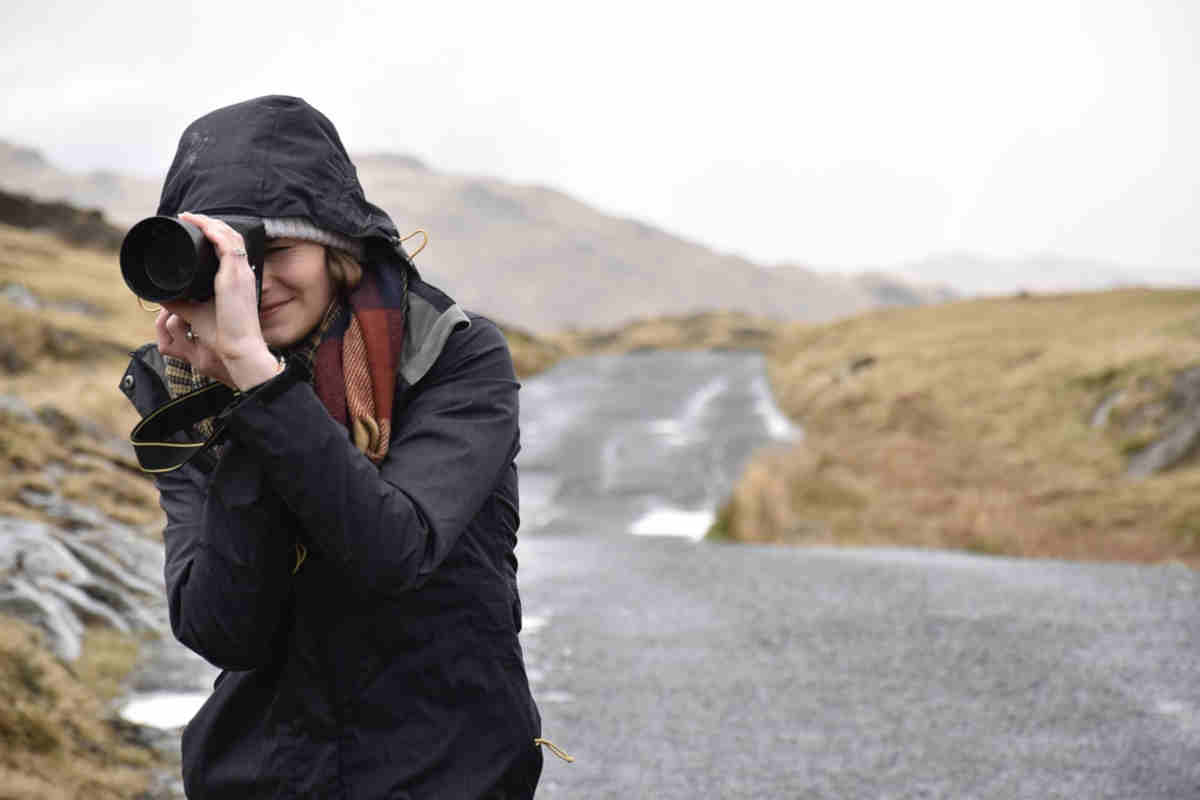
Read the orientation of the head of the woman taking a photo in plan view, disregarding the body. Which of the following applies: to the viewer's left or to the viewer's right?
to the viewer's left
